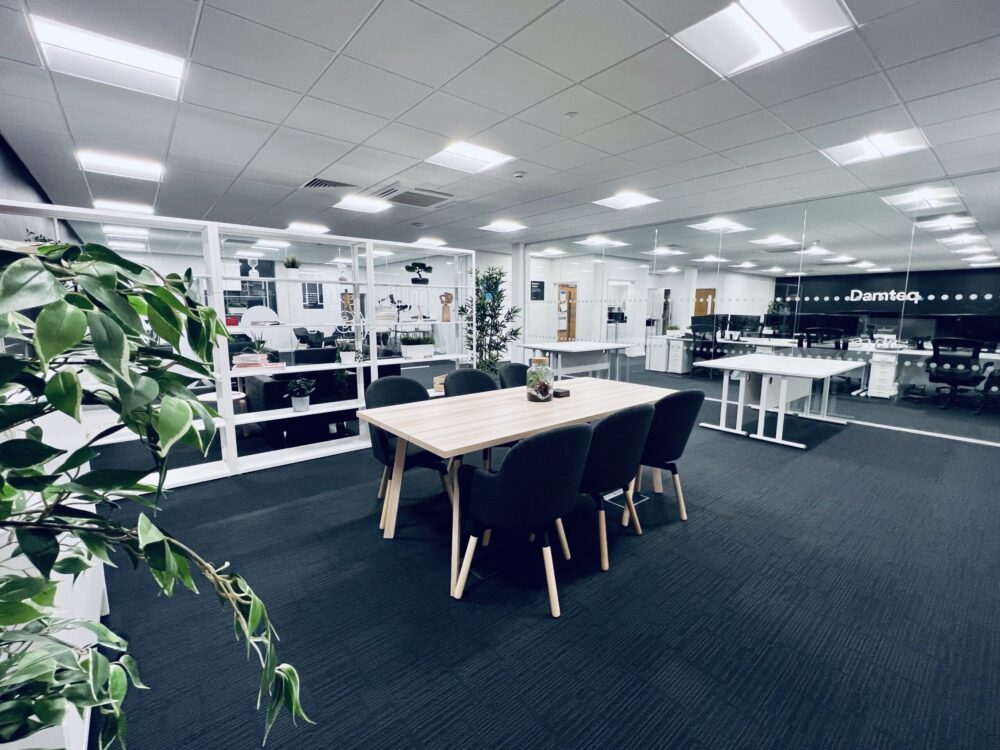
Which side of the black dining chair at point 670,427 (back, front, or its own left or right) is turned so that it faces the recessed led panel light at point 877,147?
right

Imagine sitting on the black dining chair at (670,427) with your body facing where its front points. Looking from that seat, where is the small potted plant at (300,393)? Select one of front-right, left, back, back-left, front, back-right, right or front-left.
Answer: front-left

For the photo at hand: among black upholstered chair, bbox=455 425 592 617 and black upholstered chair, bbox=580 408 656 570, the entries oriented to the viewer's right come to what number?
0

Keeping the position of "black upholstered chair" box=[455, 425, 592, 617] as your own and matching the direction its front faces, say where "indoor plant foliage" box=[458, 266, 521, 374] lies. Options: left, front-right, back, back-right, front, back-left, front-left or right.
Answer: front-right

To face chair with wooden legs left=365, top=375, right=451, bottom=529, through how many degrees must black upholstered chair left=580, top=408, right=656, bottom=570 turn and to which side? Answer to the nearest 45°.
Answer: approximately 45° to its left

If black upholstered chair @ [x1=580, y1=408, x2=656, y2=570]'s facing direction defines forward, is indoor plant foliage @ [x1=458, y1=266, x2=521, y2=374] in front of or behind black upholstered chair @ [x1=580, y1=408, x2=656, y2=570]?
in front

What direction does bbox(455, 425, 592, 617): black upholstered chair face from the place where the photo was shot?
facing away from the viewer and to the left of the viewer

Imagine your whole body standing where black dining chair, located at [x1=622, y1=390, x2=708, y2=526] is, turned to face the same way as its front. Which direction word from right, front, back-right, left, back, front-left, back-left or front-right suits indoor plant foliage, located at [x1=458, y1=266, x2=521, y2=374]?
front

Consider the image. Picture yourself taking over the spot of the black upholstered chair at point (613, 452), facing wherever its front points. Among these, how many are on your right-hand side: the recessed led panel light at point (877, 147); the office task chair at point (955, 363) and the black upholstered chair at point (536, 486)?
2

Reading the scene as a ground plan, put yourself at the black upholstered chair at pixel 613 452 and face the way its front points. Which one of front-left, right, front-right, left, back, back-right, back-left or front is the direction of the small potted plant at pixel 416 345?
front

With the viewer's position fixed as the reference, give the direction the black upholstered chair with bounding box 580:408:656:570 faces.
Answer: facing away from the viewer and to the left of the viewer

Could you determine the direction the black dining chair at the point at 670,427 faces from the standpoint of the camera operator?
facing away from the viewer and to the left of the viewer
